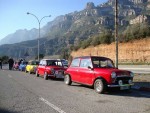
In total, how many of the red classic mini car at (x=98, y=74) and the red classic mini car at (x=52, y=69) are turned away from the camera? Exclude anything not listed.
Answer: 0

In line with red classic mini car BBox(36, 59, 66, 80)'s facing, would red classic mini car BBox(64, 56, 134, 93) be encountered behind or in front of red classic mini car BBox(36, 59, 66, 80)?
in front

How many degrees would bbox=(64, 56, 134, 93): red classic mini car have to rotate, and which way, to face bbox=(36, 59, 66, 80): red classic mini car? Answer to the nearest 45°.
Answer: approximately 180°

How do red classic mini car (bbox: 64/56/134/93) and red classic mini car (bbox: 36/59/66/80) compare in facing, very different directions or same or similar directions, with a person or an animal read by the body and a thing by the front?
same or similar directions

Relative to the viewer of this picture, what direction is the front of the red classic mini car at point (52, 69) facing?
facing the viewer and to the right of the viewer
